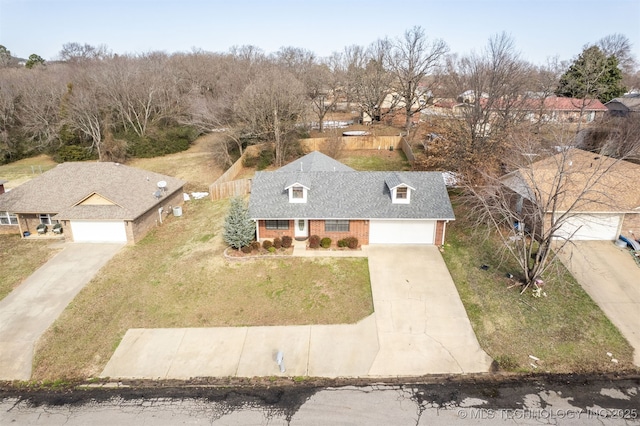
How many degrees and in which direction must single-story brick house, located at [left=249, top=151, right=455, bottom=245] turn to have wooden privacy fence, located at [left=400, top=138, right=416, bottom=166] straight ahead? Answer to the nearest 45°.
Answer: approximately 180°

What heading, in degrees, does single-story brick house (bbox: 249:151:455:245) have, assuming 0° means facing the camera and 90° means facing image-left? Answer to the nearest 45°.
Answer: approximately 0°

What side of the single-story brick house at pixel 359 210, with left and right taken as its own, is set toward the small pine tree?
right

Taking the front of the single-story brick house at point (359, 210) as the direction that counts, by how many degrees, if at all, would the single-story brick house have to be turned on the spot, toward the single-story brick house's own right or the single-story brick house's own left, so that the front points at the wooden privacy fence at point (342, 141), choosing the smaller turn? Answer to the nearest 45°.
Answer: approximately 180°

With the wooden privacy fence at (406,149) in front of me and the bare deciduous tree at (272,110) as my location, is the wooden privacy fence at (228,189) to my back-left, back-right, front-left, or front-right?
back-right

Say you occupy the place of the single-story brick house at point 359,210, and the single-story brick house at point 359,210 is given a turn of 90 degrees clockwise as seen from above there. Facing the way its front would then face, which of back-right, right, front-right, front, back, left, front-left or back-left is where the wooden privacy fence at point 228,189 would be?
front-right

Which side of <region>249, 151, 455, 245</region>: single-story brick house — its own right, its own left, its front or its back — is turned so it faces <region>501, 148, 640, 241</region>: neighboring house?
left

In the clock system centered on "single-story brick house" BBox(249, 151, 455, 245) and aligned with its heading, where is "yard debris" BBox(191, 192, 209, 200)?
The yard debris is roughly at 4 o'clock from the single-story brick house.

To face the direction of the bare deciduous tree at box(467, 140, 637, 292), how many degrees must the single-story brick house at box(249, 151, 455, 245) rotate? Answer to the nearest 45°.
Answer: approximately 90° to its left

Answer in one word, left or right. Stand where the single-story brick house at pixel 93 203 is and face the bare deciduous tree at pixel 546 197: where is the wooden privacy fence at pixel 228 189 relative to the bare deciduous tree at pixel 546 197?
left

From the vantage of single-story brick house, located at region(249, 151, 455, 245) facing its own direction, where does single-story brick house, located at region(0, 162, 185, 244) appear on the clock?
single-story brick house, located at region(0, 162, 185, 244) is roughly at 3 o'clock from single-story brick house, located at region(249, 151, 455, 245).
